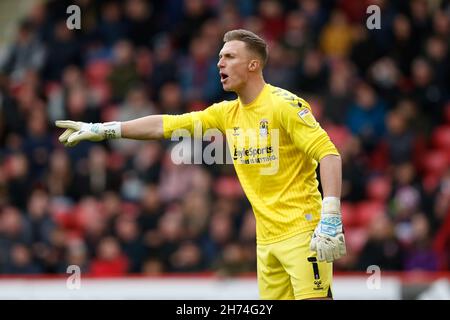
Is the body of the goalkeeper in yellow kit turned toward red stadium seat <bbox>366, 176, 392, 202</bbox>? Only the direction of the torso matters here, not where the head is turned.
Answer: no

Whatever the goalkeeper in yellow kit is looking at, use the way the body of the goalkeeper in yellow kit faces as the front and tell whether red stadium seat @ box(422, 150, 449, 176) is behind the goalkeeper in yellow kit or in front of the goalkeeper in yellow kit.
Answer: behind

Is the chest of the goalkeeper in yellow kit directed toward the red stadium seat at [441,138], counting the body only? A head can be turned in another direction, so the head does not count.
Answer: no

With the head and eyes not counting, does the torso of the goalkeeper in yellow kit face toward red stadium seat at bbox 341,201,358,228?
no

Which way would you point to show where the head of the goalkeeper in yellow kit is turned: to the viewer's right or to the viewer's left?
to the viewer's left

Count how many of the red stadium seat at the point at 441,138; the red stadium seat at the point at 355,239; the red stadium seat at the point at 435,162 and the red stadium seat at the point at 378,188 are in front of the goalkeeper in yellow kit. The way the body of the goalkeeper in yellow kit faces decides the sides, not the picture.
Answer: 0

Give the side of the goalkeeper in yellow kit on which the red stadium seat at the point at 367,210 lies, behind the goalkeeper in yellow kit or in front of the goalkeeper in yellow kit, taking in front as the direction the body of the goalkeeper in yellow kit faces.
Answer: behind

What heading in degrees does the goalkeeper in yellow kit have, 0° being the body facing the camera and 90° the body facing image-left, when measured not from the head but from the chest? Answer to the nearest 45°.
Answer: approximately 45°
